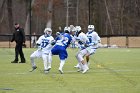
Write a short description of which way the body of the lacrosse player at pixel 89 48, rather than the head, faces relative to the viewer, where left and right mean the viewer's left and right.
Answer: facing the viewer and to the left of the viewer

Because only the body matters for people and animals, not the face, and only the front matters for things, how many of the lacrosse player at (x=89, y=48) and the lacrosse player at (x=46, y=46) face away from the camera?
0

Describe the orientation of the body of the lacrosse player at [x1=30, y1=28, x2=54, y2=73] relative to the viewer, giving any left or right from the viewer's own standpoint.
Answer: facing the viewer

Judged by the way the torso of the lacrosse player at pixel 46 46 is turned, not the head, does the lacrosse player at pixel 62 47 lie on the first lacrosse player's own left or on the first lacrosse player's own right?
on the first lacrosse player's own left
